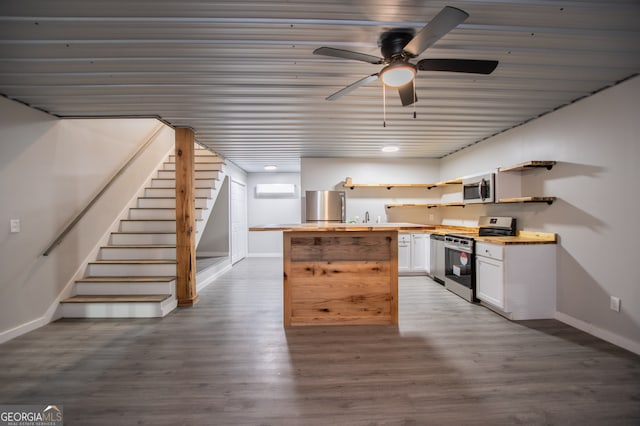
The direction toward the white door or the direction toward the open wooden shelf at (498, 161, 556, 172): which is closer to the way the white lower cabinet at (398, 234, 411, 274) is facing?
the open wooden shelf

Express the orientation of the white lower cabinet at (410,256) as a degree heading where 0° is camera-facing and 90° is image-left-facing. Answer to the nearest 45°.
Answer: approximately 0°

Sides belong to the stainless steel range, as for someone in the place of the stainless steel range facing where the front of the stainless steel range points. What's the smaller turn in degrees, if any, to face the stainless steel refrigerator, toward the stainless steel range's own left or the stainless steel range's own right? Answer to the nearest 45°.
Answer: approximately 45° to the stainless steel range's own right

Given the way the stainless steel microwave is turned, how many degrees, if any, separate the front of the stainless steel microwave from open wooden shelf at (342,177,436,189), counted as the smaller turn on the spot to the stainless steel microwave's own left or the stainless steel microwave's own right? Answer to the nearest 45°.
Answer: approximately 90° to the stainless steel microwave's own right

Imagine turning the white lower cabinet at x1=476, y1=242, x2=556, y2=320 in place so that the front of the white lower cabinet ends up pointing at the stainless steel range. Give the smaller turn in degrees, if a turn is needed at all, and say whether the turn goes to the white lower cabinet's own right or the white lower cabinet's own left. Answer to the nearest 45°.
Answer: approximately 90° to the white lower cabinet's own right

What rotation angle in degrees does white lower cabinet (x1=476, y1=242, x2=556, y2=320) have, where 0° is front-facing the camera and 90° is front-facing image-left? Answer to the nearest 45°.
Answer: approximately 45°

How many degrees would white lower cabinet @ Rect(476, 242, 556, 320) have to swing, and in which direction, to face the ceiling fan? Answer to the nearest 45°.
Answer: approximately 45° to its left

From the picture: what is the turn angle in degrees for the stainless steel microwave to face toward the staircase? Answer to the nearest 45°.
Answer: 0° — it already faces it

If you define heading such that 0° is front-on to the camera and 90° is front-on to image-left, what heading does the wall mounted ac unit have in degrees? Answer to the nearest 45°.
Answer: approximately 0°
